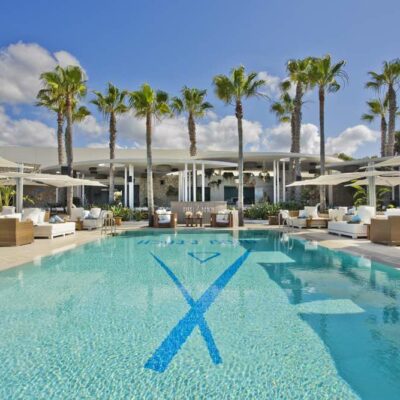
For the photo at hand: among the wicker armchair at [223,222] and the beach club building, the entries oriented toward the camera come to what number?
2

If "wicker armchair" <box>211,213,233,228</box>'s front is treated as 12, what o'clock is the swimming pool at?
The swimming pool is roughly at 12 o'clock from the wicker armchair.

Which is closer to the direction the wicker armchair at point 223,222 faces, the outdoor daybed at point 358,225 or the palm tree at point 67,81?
the outdoor daybed

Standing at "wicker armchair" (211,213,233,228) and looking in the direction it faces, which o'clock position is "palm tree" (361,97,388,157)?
The palm tree is roughly at 8 o'clock from the wicker armchair.

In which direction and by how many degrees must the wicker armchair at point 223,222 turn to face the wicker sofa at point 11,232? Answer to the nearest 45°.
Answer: approximately 45° to its right

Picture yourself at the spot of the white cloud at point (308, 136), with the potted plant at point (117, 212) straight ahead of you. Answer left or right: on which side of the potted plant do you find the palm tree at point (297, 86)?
left

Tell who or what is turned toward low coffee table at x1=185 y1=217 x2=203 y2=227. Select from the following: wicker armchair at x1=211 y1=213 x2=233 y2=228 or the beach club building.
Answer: the beach club building

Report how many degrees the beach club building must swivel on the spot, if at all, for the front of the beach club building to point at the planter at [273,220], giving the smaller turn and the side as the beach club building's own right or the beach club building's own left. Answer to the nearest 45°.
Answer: approximately 45° to the beach club building's own left

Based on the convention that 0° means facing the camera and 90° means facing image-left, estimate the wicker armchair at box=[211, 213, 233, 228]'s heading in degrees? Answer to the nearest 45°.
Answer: approximately 0°

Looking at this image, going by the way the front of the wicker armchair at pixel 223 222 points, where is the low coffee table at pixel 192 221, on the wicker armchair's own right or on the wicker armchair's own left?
on the wicker armchair's own right

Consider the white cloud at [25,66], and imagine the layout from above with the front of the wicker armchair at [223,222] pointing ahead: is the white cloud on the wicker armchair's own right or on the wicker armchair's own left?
on the wicker armchair's own right
